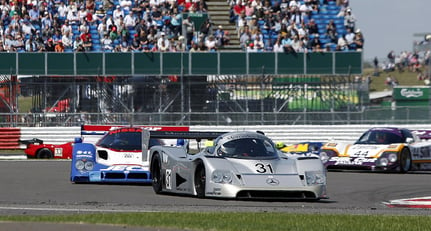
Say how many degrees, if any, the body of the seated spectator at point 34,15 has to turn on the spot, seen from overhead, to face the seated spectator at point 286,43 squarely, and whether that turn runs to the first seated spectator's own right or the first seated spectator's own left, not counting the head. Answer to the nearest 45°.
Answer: approximately 90° to the first seated spectator's own left

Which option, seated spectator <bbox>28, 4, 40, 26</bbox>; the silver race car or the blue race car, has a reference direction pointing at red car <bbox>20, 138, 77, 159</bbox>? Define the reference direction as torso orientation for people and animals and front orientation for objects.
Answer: the seated spectator

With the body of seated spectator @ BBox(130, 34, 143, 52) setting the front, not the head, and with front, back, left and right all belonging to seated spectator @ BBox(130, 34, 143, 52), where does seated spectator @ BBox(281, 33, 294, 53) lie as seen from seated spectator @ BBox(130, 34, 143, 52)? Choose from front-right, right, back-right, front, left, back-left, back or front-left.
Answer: left

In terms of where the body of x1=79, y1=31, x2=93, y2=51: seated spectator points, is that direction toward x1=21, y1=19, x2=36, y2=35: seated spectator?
no

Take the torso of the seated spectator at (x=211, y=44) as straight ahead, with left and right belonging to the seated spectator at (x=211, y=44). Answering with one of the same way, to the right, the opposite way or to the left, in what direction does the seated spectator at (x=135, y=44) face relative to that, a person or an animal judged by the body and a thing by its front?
the same way

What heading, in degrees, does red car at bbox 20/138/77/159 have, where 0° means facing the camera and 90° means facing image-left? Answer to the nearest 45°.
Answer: approximately 270°

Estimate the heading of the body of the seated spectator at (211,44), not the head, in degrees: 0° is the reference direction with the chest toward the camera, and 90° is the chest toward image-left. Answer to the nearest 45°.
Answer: approximately 0°

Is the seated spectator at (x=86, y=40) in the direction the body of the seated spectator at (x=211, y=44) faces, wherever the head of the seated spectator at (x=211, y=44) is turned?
no

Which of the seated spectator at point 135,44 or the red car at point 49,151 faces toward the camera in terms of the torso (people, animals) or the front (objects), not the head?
the seated spectator

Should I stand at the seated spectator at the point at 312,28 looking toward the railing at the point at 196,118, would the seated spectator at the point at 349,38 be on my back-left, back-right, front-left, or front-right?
back-left

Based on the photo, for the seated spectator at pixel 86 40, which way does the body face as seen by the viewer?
toward the camera

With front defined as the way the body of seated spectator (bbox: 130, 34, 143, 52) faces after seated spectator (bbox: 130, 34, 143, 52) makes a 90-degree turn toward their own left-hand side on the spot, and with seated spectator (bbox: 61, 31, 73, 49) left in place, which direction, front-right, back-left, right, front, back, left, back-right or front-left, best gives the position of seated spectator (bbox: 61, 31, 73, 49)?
back

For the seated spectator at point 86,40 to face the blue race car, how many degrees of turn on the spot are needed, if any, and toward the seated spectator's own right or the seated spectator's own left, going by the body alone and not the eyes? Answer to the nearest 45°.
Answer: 0° — they already face it

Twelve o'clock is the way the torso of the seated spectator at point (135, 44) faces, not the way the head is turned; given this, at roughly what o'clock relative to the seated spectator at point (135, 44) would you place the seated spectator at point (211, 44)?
the seated spectator at point (211, 44) is roughly at 9 o'clock from the seated spectator at point (135, 44).
